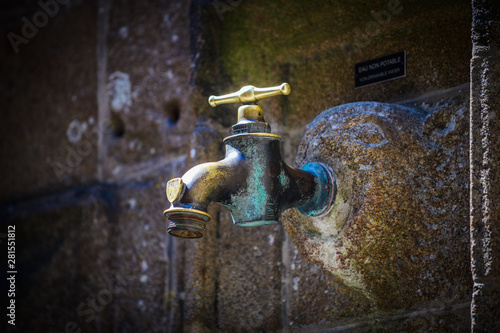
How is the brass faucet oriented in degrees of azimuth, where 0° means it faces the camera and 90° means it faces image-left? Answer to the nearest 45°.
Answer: approximately 45°
